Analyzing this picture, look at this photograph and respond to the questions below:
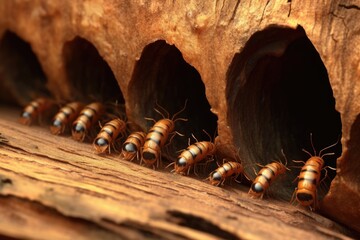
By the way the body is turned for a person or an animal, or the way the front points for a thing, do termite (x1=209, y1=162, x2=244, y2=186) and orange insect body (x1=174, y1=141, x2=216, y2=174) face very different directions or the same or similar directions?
same or similar directions

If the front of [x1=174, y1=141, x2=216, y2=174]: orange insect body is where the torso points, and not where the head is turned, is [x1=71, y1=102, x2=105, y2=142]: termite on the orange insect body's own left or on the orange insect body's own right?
on the orange insect body's own right

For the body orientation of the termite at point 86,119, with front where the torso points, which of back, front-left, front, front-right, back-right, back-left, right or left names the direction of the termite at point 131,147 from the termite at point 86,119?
left

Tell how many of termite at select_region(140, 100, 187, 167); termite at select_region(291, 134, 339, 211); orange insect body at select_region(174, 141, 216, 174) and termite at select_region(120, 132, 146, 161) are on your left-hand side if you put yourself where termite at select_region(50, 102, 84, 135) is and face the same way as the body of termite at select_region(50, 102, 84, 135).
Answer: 4

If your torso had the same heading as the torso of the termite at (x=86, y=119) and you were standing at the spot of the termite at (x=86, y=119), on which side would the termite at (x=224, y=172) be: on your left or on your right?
on your left

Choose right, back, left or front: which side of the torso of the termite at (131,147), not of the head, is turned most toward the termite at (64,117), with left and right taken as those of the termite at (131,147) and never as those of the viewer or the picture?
right

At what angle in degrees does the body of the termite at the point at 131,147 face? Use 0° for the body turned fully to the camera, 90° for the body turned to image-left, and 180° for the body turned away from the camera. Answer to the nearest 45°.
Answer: approximately 45°

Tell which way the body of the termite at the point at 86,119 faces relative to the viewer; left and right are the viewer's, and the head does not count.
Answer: facing the viewer and to the left of the viewer

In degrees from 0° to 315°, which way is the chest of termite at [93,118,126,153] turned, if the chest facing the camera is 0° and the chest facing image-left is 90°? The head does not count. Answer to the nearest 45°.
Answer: approximately 45°

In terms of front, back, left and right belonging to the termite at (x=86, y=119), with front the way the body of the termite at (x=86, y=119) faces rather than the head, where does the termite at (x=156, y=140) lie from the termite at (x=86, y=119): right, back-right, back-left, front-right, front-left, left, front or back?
left

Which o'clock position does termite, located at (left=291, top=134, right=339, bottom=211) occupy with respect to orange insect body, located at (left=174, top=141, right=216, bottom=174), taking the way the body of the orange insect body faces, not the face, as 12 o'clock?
The termite is roughly at 8 o'clock from the orange insect body.

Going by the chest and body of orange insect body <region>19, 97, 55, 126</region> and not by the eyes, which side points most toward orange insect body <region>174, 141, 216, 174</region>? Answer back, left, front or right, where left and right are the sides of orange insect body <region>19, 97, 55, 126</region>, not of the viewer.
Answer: left

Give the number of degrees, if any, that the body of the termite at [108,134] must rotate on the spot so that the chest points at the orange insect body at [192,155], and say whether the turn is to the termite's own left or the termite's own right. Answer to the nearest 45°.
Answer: approximately 90° to the termite's own left

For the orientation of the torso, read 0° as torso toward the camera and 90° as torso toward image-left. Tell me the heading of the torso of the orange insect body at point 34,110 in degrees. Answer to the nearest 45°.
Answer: approximately 45°

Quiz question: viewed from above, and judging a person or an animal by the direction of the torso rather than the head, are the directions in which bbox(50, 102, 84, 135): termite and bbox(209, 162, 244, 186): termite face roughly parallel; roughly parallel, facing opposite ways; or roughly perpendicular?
roughly parallel

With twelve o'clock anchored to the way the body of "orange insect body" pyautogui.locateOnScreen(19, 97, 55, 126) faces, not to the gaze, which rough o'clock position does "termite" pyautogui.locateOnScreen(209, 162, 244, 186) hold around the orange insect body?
The termite is roughly at 9 o'clock from the orange insect body.
